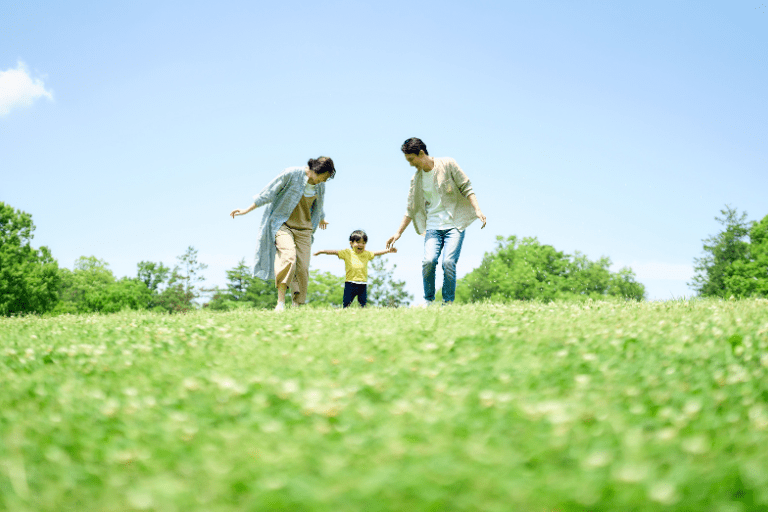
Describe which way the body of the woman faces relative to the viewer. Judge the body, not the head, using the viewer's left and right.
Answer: facing the viewer and to the right of the viewer

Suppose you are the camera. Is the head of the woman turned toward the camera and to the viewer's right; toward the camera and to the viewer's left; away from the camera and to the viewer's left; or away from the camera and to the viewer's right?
toward the camera and to the viewer's right

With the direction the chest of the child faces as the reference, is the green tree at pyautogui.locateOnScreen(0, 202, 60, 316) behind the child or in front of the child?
behind

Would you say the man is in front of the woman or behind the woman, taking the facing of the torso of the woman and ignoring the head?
in front

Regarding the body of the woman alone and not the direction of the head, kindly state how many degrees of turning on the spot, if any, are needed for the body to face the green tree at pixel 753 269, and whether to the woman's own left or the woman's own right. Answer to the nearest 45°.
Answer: approximately 90° to the woman's own left

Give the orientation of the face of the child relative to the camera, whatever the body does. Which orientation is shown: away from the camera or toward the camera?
toward the camera

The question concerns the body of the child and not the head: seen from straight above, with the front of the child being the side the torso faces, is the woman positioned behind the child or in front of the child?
in front

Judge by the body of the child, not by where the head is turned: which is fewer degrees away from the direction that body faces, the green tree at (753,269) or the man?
the man

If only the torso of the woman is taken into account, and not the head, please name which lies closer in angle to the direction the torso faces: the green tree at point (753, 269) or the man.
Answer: the man

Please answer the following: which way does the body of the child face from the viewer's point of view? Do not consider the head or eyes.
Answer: toward the camera

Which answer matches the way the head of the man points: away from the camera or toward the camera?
toward the camera

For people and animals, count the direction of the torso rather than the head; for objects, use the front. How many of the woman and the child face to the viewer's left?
0
